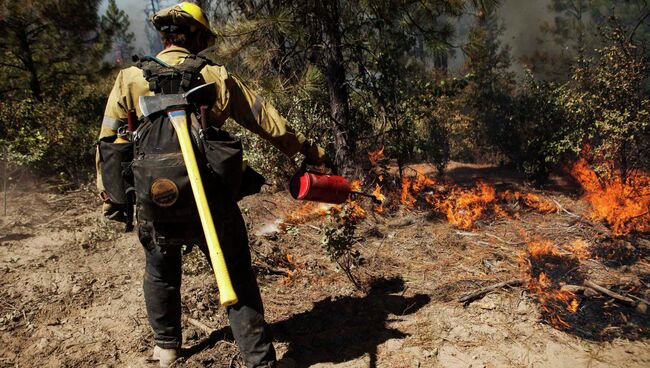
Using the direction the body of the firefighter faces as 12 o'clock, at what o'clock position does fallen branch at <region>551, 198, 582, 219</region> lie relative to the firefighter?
The fallen branch is roughly at 2 o'clock from the firefighter.

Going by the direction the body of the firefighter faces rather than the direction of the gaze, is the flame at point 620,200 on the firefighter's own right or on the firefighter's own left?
on the firefighter's own right

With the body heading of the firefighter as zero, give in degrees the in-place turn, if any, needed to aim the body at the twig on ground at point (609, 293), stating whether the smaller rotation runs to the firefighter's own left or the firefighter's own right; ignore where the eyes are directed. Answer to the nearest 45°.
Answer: approximately 90° to the firefighter's own right

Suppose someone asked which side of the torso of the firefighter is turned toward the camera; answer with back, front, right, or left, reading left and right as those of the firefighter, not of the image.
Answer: back

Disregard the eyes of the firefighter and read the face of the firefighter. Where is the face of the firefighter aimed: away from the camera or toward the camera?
away from the camera
